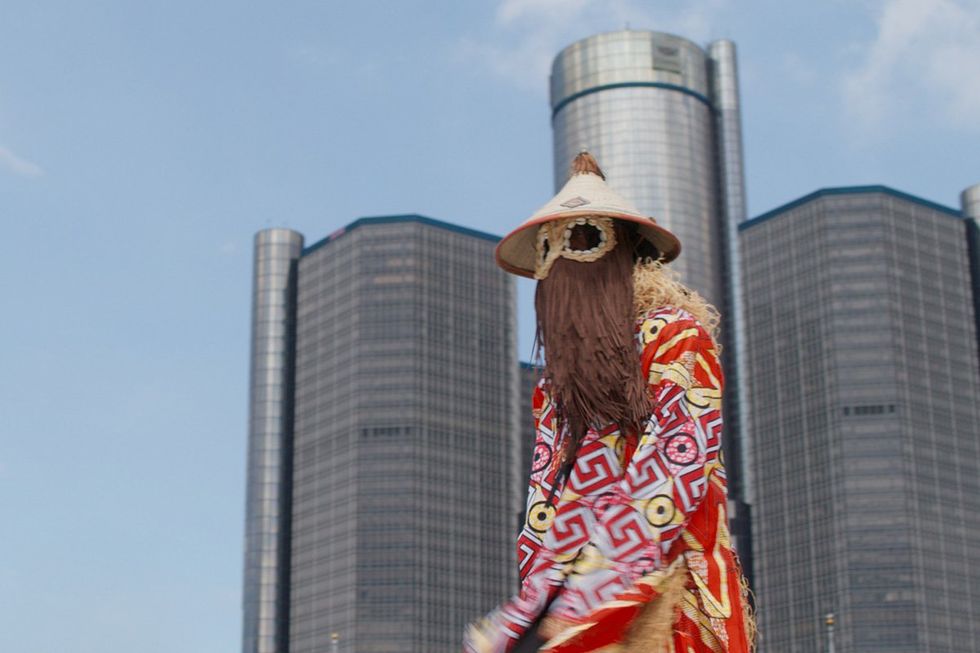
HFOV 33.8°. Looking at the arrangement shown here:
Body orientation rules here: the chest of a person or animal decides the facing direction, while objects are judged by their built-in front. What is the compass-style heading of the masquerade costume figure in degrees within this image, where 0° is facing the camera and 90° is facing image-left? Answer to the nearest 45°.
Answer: approximately 45°
